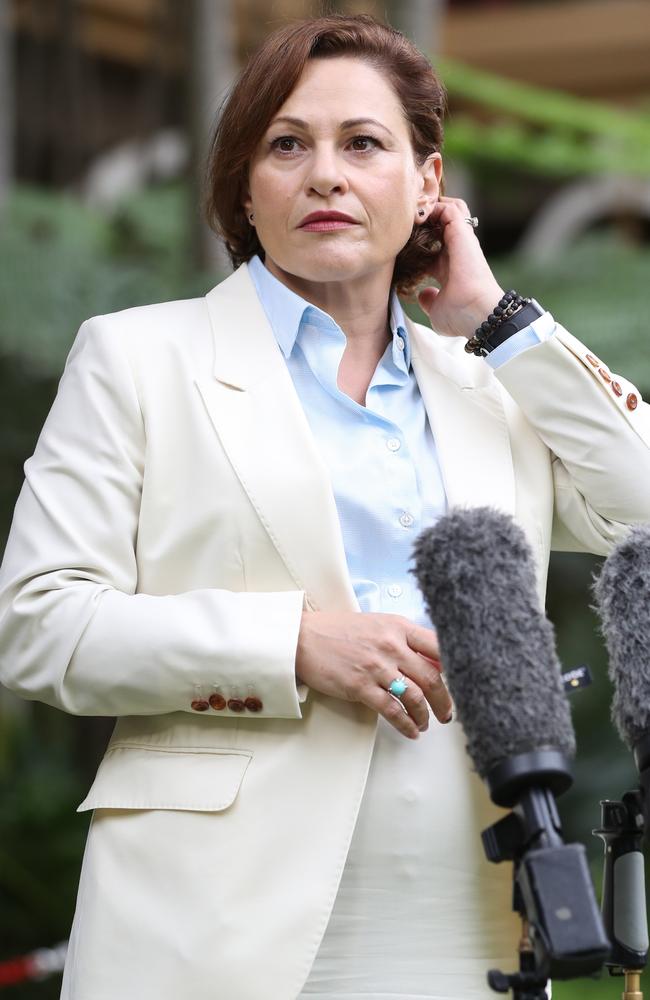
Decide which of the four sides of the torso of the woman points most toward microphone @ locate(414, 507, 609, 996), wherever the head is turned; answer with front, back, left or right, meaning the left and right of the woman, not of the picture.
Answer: front

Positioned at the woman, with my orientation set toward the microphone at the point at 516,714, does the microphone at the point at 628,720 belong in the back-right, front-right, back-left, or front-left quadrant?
front-left

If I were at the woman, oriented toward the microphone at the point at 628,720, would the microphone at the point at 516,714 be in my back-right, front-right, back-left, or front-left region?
front-right

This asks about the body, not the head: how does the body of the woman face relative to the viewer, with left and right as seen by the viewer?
facing the viewer and to the right of the viewer
